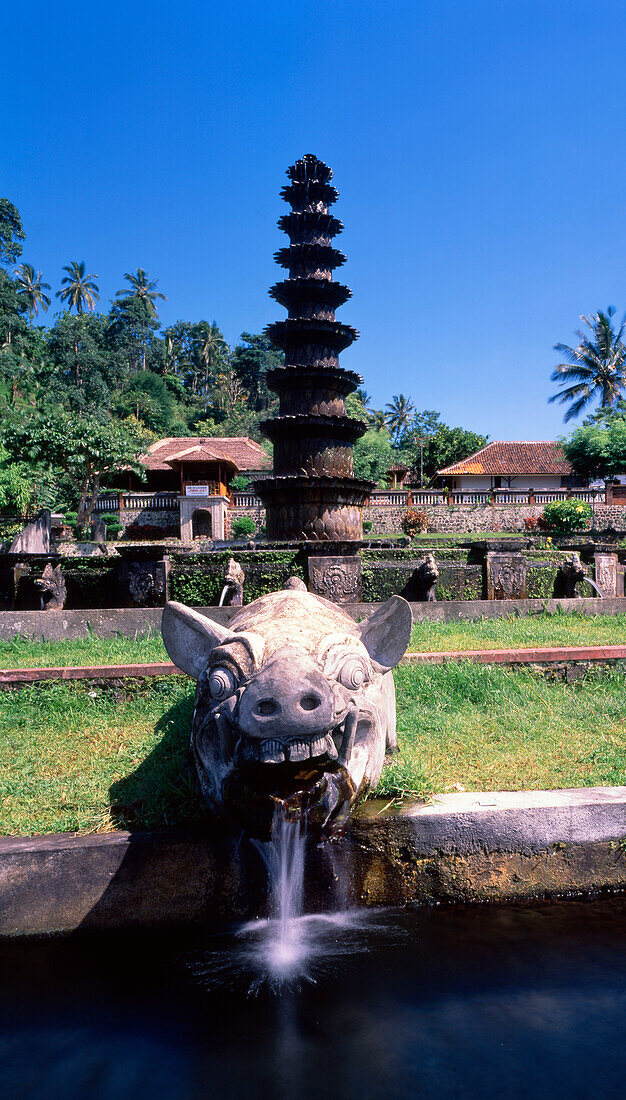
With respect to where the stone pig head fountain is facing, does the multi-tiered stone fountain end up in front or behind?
behind

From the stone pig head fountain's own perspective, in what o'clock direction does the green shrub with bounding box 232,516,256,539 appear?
The green shrub is roughly at 6 o'clock from the stone pig head fountain.

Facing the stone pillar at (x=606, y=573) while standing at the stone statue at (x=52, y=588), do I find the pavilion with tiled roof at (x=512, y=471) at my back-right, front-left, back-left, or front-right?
front-left

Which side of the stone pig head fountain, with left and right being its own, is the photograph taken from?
front

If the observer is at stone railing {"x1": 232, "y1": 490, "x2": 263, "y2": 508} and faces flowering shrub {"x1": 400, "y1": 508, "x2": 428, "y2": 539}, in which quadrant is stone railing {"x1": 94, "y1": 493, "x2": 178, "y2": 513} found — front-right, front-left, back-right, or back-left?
back-right

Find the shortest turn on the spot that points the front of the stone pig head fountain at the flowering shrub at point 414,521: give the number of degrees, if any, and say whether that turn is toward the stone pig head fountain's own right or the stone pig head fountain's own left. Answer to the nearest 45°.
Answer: approximately 180°

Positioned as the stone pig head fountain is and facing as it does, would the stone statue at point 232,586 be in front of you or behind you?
behind

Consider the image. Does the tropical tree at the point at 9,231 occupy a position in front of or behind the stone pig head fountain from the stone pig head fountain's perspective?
behind

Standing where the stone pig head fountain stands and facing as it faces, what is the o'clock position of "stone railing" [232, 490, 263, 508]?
The stone railing is roughly at 6 o'clock from the stone pig head fountain.
